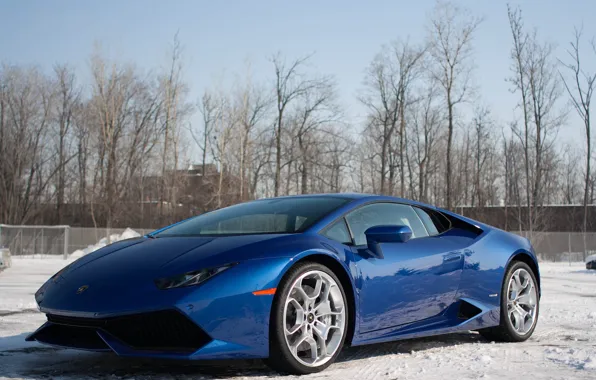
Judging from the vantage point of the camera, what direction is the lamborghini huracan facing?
facing the viewer and to the left of the viewer

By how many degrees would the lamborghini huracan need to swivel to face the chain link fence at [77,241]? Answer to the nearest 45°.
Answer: approximately 135° to its right
